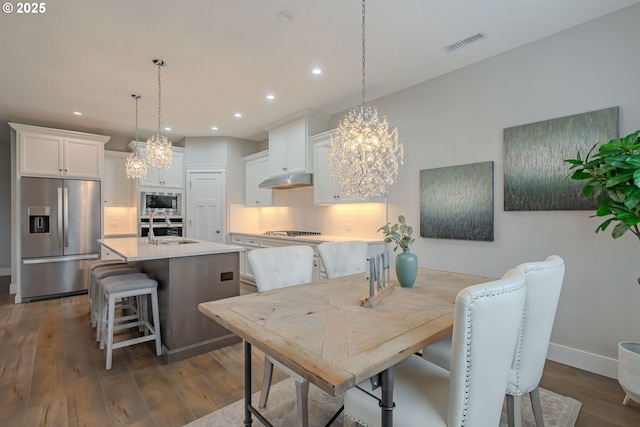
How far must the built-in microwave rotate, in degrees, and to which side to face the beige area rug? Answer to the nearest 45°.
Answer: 0° — it already faces it

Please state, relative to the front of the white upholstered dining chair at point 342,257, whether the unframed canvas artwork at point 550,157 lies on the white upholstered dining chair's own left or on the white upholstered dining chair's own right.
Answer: on the white upholstered dining chair's own left

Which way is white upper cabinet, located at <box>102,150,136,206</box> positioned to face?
toward the camera

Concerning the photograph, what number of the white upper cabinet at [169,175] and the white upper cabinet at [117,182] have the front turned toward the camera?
2

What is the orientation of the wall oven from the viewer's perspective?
toward the camera

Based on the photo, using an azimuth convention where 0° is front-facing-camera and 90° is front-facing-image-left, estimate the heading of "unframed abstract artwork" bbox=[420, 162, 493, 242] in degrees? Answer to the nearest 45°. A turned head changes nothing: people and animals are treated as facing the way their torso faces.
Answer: approximately 45°

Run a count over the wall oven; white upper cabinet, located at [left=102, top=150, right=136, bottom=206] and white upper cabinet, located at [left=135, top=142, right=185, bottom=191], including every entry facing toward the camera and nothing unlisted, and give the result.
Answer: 3

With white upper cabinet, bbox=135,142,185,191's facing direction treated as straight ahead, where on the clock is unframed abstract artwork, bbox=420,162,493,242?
The unframed abstract artwork is roughly at 11 o'clock from the white upper cabinet.

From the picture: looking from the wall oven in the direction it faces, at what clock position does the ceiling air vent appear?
The ceiling air vent is roughly at 11 o'clock from the wall oven.

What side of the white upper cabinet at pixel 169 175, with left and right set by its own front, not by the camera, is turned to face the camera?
front

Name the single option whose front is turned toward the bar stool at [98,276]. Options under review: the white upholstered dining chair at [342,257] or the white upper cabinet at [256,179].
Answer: the white upper cabinet

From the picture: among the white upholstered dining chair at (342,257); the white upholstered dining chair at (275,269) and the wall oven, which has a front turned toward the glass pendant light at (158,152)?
the wall oven

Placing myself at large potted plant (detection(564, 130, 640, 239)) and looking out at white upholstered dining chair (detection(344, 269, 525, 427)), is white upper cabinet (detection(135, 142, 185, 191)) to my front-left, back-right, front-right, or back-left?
front-right

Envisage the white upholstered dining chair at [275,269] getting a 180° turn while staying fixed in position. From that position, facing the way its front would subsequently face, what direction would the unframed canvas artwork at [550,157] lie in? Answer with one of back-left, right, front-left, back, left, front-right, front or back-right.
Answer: back-right

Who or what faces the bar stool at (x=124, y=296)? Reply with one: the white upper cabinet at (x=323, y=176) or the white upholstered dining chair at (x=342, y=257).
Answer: the white upper cabinet

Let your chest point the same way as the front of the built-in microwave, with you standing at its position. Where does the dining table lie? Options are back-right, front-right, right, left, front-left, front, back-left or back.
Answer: front

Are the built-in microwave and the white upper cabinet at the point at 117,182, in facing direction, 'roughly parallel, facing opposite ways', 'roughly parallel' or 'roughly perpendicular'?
roughly parallel

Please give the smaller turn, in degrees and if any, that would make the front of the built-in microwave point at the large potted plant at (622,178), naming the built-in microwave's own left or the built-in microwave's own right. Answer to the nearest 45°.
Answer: approximately 45° to the built-in microwave's own left

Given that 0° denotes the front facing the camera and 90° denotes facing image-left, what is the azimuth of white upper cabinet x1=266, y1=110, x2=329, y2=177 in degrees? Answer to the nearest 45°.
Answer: approximately 45°

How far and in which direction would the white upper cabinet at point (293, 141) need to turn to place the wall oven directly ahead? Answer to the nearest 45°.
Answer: approximately 90° to its right

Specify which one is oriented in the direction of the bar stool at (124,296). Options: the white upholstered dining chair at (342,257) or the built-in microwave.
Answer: the built-in microwave

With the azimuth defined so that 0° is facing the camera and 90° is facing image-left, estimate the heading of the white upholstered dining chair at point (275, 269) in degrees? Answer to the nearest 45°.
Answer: approximately 315°

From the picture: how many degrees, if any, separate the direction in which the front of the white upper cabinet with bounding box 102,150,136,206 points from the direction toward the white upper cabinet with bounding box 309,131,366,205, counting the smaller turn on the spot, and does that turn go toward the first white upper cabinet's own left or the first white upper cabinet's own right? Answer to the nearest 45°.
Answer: approximately 45° to the first white upper cabinet's own left

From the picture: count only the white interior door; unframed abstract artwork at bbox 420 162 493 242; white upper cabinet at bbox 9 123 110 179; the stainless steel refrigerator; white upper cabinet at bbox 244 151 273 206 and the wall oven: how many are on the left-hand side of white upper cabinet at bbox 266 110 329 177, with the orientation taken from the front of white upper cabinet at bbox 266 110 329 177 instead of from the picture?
1
